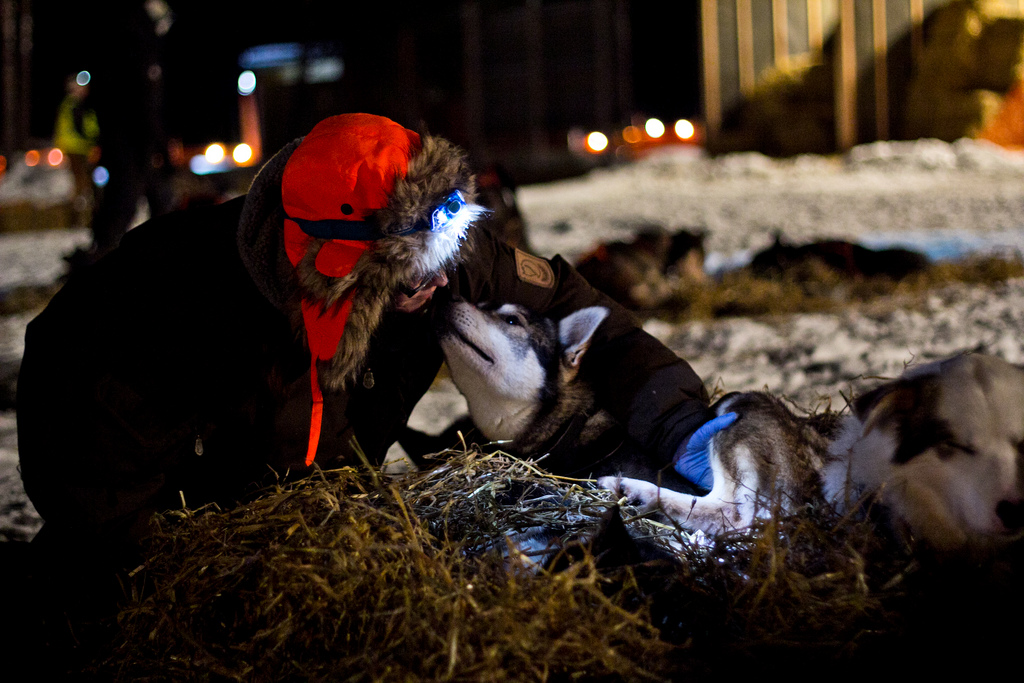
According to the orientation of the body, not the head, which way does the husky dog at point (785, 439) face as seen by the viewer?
to the viewer's left

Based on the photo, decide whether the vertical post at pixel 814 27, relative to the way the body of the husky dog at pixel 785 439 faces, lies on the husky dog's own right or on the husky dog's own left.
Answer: on the husky dog's own right

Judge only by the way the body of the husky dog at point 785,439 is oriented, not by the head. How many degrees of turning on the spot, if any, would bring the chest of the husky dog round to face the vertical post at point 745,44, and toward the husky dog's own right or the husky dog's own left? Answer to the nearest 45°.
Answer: approximately 90° to the husky dog's own right

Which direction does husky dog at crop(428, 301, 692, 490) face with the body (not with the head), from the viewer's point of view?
to the viewer's left

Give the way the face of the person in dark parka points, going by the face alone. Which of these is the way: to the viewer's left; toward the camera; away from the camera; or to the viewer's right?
to the viewer's right

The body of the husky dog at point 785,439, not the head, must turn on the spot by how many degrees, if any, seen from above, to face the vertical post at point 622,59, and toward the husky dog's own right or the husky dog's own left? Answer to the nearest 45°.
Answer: approximately 90° to the husky dog's own right

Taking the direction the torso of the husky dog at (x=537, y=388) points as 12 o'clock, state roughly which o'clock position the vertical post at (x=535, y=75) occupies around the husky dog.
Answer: The vertical post is roughly at 3 o'clock from the husky dog.
